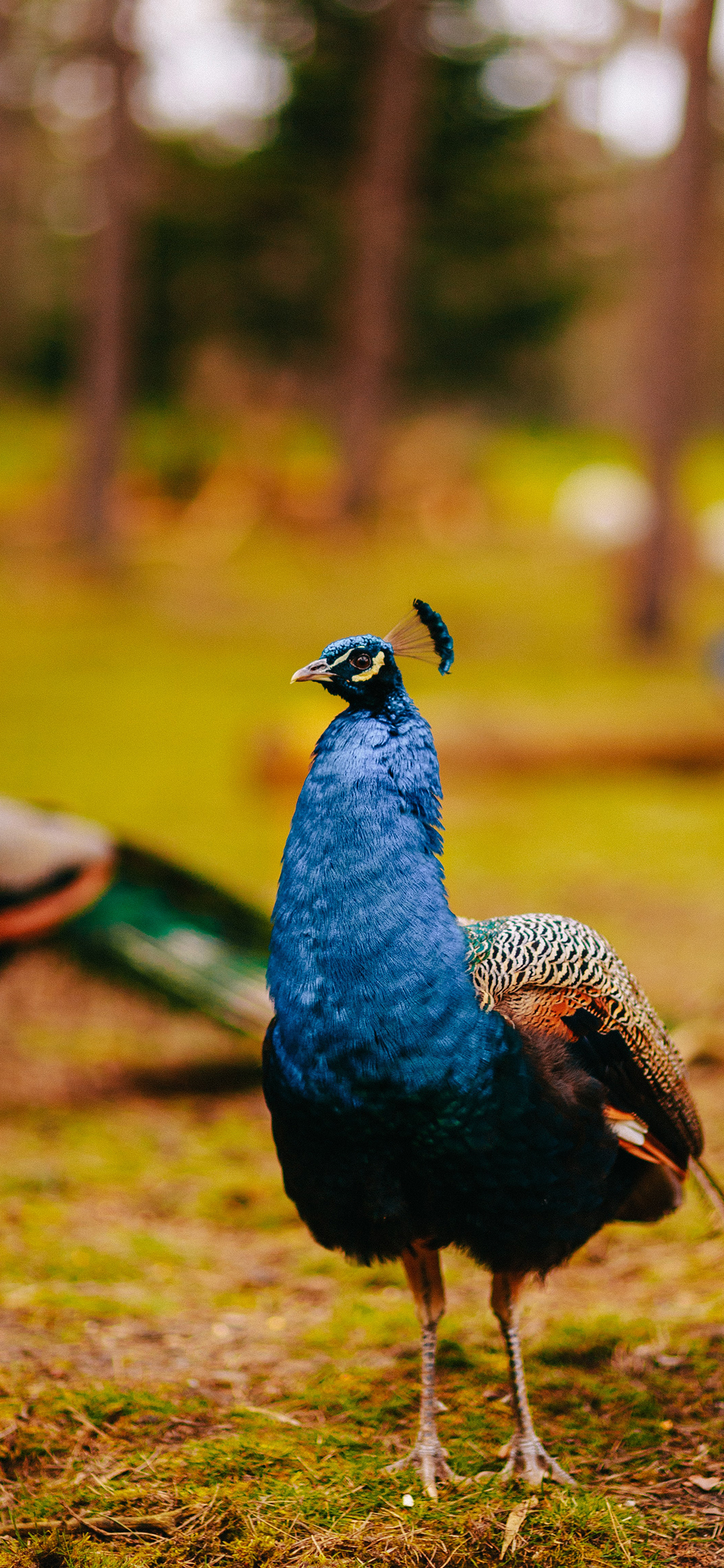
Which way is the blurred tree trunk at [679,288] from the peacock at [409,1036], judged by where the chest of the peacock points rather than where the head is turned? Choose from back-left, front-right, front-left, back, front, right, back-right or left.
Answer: back-right

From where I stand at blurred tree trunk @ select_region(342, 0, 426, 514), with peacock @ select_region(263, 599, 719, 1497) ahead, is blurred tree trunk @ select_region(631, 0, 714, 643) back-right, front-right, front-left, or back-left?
front-left

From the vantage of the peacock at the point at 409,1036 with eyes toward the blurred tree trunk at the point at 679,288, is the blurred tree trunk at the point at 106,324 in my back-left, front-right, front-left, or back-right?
front-left

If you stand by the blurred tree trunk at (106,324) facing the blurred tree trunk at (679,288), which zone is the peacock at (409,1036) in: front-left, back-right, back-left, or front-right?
front-right

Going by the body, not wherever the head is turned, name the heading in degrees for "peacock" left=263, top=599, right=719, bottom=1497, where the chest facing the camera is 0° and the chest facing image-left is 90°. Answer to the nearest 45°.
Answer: approximately 45°

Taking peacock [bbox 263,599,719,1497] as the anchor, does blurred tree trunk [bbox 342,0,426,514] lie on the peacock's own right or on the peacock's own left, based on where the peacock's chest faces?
on the peacock's own right
